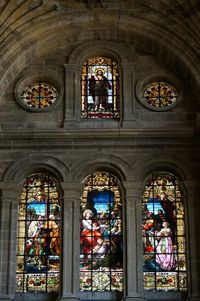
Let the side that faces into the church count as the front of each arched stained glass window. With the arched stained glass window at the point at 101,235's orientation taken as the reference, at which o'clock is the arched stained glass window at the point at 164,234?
the arched stained glass window at the point at 164,234 is roughly at 9 o'clock from the arched stained glass window at the point at 101,235.

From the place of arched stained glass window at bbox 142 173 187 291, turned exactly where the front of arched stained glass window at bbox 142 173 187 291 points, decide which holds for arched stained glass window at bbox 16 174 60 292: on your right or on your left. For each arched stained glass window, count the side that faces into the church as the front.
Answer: on your right

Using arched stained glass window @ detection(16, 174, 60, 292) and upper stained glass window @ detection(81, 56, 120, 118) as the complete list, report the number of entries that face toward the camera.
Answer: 2

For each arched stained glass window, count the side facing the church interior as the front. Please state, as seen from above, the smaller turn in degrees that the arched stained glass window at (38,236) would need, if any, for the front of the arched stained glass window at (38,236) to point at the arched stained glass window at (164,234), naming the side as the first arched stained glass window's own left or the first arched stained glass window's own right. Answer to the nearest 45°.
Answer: approximately 90° to the first arched stained glass window's own left

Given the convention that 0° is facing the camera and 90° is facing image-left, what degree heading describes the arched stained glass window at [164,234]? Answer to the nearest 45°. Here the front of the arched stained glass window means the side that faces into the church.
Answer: approximately 0°
